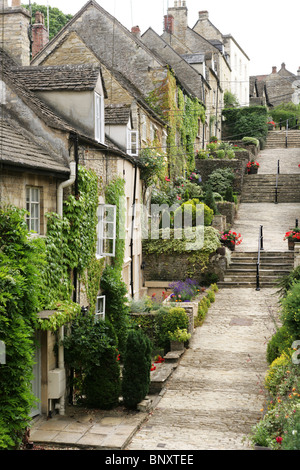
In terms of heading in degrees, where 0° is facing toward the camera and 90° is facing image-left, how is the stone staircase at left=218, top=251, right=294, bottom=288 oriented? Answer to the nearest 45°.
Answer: approximately 0°

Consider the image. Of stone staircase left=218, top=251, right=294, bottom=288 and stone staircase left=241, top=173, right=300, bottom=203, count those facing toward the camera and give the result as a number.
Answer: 2

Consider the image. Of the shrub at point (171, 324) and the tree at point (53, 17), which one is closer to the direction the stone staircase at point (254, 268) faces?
the shrub

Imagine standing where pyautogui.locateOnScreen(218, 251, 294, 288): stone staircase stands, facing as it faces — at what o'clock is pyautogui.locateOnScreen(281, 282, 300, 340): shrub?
The shrub is roughly at 12 o'clock from the stone staircase.

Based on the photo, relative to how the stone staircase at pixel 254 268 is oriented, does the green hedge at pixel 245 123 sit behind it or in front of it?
behind

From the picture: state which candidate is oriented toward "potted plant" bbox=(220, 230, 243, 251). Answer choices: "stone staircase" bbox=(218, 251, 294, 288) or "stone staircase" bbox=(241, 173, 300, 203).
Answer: "stone staircase" bbox=(241, 173, 300, 203)

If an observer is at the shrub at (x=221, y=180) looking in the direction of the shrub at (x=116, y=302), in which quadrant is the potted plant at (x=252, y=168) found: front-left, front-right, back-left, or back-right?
back-left

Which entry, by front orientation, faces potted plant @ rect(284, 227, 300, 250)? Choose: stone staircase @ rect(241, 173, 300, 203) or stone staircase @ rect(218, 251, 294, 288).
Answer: stone staircase @ rect(241, 173, 300, 203)

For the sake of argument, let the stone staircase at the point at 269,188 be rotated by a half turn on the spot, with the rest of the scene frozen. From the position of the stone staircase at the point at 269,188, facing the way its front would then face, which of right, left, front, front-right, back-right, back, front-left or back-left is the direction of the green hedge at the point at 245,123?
front

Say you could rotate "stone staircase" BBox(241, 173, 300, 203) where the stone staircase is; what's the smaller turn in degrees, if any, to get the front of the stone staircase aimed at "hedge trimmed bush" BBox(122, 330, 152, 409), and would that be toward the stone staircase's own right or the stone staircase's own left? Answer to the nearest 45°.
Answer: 0° — it already faces it

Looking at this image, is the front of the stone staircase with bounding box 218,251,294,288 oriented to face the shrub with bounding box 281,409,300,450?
yes

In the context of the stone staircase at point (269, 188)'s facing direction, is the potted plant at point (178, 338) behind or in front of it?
in front
